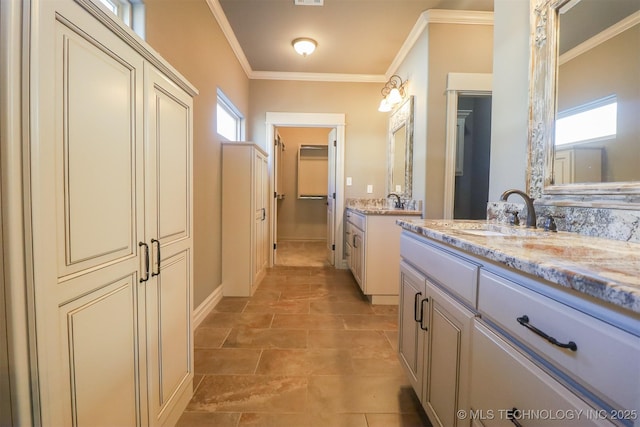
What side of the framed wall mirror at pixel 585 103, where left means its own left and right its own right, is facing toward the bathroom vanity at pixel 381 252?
right

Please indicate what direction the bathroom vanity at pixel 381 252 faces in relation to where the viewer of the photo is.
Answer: facing to the left of the viewer

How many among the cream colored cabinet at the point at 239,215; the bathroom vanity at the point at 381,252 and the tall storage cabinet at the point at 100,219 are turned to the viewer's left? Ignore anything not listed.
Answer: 1

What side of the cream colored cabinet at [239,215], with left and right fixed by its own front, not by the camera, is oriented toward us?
right

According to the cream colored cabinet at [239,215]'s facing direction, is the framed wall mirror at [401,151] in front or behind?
in front

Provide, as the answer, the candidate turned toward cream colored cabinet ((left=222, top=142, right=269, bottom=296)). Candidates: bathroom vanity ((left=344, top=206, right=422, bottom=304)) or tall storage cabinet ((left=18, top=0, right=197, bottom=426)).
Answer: the bathroom vanity

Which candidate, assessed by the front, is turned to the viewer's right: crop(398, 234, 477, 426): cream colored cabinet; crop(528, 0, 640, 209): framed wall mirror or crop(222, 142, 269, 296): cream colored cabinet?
crop(222, 142, 269, 296): cream colored cabinet

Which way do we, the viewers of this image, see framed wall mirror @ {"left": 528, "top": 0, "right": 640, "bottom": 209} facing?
facing the viewer and to the left of the viewer

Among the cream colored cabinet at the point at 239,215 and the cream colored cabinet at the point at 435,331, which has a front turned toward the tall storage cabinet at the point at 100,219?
the cream colored cabinet at the point at 435,331

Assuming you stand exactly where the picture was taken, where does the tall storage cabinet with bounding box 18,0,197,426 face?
facing the viewer and to the right of the viewer

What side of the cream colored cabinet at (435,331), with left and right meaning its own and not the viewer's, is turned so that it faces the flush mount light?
right
